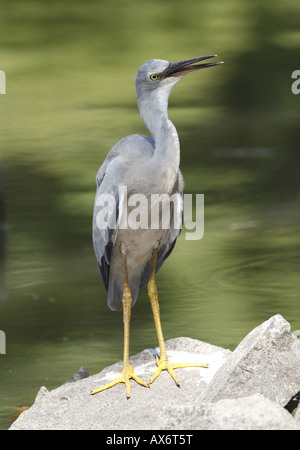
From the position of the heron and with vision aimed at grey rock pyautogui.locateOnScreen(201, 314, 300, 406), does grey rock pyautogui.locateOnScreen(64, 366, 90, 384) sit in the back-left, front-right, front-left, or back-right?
back-left

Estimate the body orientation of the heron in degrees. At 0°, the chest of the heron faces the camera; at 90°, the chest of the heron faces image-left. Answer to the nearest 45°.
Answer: approximately 315°
